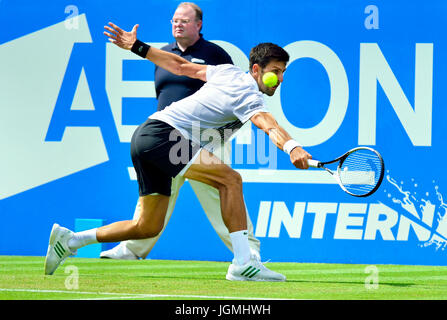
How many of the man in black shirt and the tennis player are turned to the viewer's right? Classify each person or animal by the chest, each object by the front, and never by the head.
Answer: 1

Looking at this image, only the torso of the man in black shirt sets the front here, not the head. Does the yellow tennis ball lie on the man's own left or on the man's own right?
on the man's own left

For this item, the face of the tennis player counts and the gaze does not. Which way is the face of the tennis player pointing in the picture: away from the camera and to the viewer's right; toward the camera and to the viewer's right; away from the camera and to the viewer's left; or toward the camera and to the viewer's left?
toward the camera and to the viewer's right

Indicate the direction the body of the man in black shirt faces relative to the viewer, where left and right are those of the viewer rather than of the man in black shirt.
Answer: facing the viewer and to the left of the viewer

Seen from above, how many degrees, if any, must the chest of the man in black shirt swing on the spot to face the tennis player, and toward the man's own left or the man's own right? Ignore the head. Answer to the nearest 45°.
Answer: approximately 45° to the man's own left

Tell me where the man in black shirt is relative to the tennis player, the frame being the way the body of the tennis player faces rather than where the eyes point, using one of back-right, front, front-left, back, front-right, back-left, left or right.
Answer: left

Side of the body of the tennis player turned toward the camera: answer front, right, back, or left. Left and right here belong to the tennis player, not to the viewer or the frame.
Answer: right

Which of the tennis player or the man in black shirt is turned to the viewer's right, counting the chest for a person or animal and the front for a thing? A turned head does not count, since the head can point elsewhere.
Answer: the tennis player
